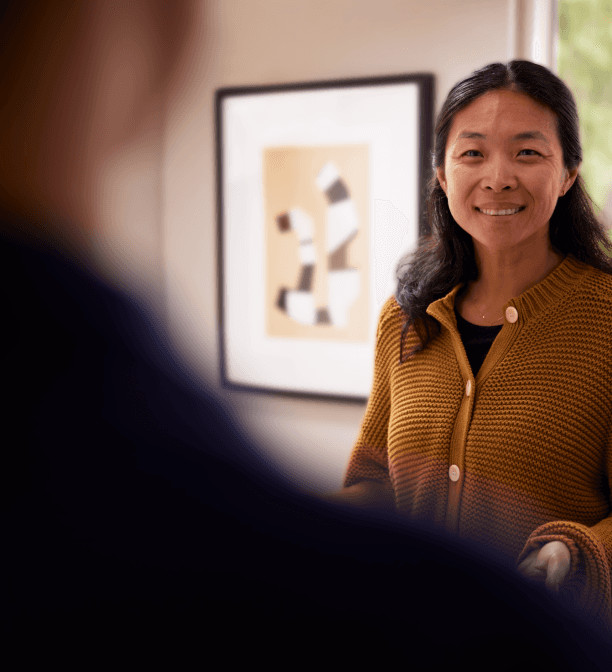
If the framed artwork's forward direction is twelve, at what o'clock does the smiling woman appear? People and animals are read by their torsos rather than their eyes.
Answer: The smiling woman is roughly at 10 o'clock from the framed artwork.

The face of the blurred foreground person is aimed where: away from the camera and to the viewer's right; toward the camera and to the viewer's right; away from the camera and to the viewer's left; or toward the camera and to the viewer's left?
away from the camera and to the viewer's right

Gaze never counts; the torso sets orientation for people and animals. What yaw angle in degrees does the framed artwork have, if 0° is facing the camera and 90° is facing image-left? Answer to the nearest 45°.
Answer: approximately 45°

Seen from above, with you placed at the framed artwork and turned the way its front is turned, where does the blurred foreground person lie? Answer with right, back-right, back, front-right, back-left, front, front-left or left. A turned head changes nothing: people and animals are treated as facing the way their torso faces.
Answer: front-left
